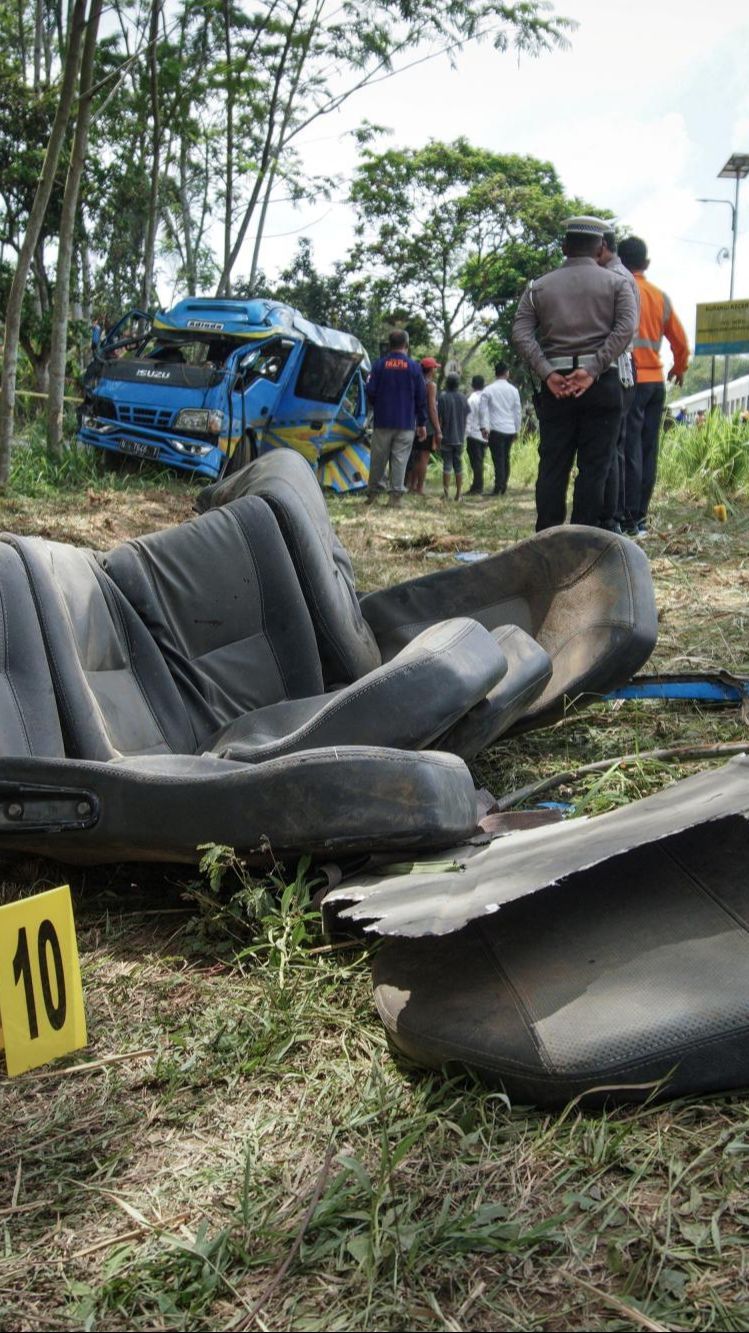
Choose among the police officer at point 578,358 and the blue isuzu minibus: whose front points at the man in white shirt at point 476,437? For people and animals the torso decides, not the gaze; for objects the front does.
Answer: the police officer

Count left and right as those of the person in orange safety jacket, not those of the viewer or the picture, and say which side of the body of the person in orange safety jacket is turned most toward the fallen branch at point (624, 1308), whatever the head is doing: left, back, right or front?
back

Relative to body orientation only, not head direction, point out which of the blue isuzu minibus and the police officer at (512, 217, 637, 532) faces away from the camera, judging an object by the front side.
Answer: the police officer

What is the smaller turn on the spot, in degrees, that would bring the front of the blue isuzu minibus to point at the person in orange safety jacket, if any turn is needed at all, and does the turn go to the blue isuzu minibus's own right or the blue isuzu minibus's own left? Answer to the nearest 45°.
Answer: approximately 90° to the blue isuzu minibus's own left

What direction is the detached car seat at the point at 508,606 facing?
to the viewer's right

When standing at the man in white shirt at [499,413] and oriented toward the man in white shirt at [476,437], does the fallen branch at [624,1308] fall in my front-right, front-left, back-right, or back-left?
back-left

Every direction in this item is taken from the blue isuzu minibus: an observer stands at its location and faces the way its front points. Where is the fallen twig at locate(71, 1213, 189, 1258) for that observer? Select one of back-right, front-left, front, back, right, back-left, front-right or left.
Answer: front-left

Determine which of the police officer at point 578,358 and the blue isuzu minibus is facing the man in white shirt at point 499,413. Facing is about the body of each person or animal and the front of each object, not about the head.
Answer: the police officer

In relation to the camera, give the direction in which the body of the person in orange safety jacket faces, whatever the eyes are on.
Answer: away from the camera

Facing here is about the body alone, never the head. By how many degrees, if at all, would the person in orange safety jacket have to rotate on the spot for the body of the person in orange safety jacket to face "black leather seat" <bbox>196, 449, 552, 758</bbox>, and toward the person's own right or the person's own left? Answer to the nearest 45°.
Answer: approximately 180°

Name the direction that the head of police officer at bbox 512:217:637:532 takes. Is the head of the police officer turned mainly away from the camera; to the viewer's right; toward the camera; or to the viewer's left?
away from the camera

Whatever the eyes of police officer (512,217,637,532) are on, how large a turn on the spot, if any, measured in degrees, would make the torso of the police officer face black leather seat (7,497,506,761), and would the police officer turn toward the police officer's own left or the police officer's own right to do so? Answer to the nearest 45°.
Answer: approximately 180°

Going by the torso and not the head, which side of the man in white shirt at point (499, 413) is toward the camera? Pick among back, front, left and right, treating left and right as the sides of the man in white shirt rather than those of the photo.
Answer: back

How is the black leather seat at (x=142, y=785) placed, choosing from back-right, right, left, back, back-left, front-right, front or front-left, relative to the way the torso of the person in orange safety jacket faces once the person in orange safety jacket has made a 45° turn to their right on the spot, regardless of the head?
back-right

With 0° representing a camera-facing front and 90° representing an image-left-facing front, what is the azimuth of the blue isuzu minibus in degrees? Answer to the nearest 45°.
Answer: approximately 45°

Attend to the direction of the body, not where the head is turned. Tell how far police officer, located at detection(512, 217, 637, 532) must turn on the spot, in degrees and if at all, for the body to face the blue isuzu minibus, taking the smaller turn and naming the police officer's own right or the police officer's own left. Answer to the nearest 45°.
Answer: approximately 45° to the police officer's own left

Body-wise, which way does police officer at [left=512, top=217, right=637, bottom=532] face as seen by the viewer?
away from the camera
